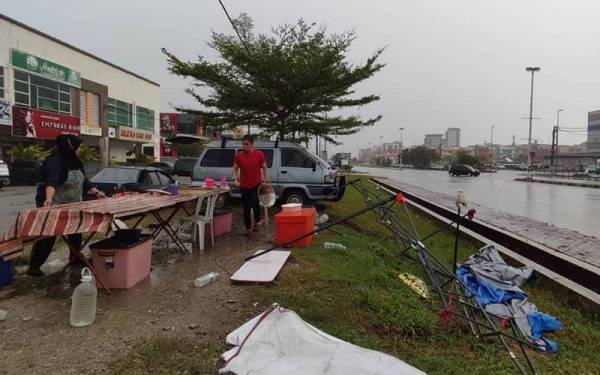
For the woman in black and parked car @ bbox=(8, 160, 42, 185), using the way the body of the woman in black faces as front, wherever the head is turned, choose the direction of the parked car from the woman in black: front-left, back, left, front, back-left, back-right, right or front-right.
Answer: back-left

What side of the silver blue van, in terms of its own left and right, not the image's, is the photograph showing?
right

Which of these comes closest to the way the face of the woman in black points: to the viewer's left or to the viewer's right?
to the viewer's right

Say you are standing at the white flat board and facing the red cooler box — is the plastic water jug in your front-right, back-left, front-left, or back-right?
back-left

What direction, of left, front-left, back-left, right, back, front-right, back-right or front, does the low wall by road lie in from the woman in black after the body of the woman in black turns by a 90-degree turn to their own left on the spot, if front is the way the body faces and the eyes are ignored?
front-right

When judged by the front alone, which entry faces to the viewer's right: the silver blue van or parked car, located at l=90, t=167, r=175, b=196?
the silver blue van

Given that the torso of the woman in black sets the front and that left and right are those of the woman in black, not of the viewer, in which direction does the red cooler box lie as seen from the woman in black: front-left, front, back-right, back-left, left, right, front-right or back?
front-left

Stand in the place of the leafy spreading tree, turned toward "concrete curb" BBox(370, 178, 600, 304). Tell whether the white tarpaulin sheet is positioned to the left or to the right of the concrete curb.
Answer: right
